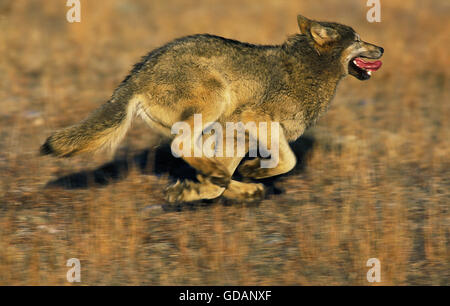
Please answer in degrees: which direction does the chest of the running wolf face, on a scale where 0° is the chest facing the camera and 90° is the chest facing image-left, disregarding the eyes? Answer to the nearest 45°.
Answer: approximately 270°
